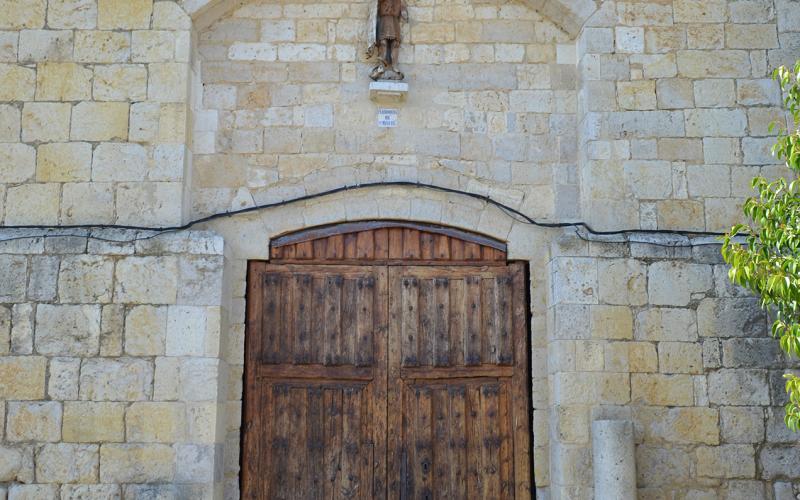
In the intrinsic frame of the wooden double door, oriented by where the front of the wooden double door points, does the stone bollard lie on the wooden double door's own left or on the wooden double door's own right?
on the wooden double door's own left

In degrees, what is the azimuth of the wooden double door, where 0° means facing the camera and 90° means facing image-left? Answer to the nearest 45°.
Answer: approximately 0°

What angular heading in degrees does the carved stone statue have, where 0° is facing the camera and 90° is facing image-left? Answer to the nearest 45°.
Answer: approximately 0°
